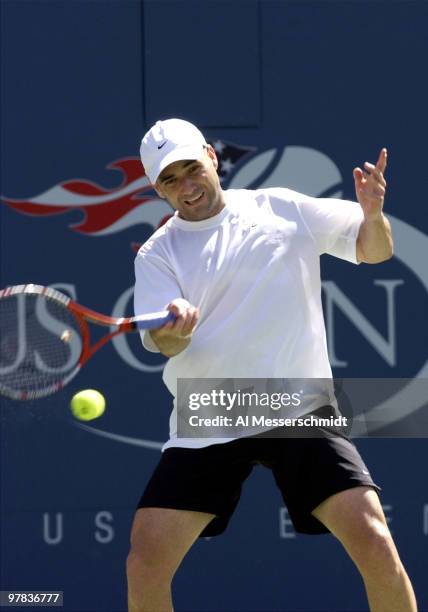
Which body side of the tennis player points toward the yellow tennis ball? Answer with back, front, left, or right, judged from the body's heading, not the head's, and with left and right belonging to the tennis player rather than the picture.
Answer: right

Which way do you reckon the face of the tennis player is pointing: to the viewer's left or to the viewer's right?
to the viewer's left

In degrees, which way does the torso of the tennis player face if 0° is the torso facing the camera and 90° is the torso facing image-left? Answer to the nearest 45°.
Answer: approximately 0°
